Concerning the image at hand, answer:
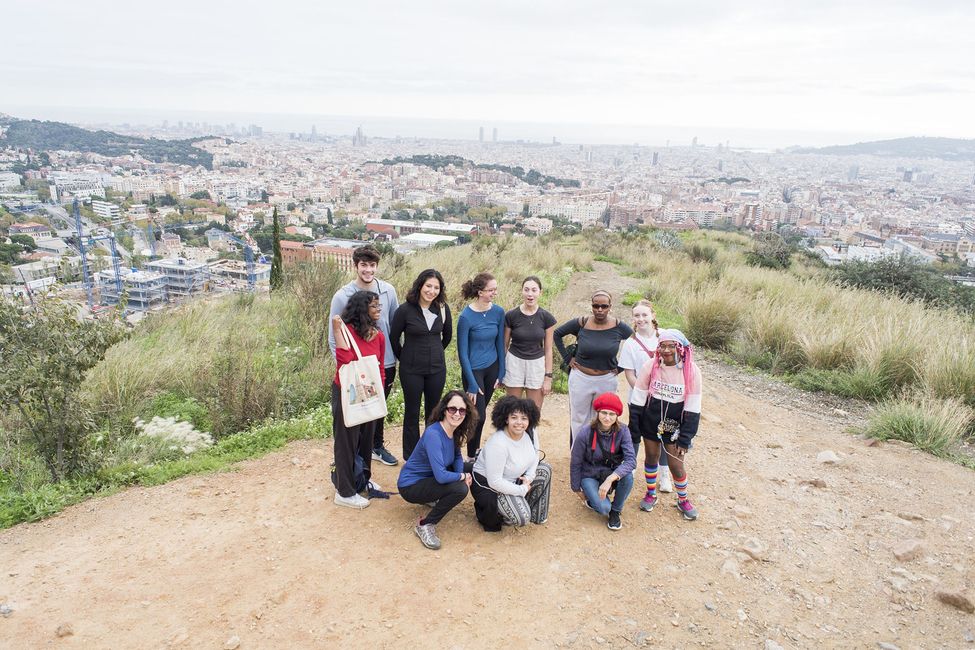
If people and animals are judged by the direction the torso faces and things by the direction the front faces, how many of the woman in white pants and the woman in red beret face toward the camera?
2

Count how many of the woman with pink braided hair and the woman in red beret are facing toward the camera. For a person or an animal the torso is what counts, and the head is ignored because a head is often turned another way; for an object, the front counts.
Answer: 2

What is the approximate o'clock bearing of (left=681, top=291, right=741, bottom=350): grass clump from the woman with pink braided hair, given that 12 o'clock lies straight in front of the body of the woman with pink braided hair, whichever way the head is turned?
The grass clump is roughly at 6 o'clock from the woman with pink braided hair.

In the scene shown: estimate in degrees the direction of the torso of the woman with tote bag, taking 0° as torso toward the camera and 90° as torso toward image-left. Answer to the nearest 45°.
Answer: approximately 315°

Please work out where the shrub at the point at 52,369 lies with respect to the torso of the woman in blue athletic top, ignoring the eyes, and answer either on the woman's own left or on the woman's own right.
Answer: on the woman's own right

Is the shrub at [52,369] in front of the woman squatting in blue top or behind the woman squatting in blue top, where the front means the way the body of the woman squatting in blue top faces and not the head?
behind

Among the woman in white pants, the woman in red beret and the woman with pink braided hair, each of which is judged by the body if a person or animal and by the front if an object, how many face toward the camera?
3

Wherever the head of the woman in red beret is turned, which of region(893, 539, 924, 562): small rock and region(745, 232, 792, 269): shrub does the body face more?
the small rock

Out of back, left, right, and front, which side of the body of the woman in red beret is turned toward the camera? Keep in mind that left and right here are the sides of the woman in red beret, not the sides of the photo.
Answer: front

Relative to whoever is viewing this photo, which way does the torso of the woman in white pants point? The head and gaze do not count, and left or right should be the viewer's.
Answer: facing the viewer
